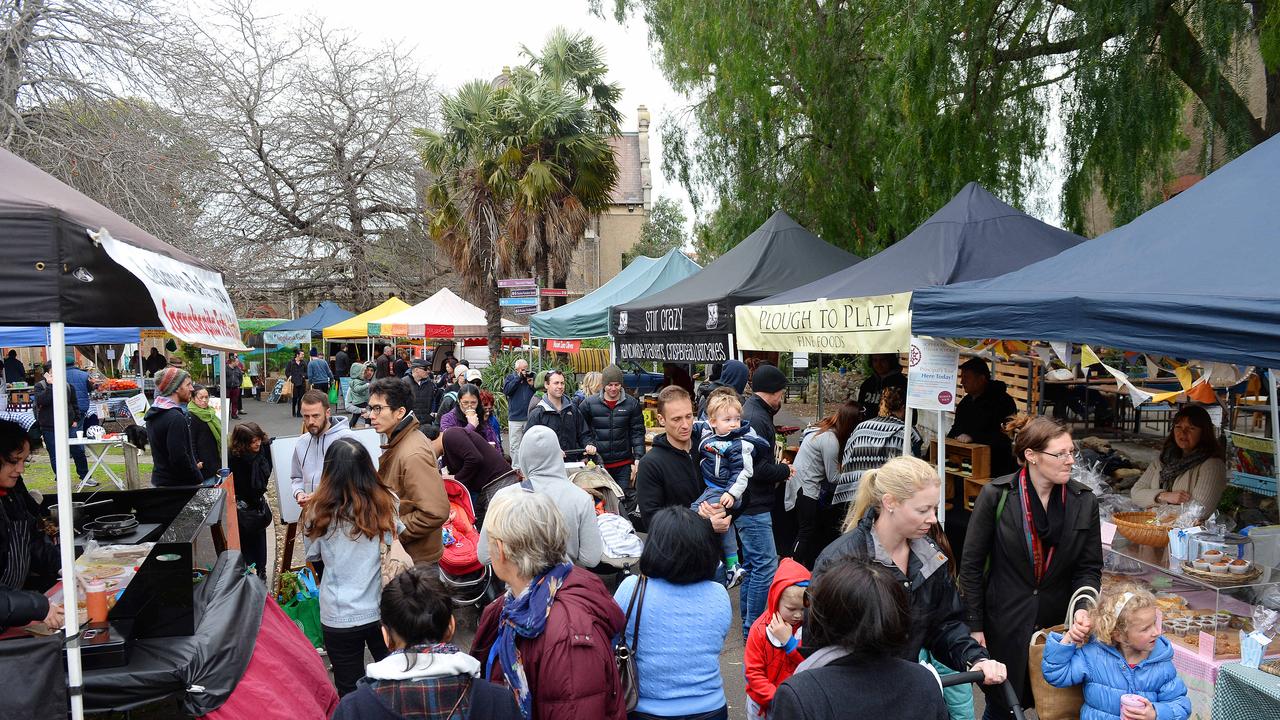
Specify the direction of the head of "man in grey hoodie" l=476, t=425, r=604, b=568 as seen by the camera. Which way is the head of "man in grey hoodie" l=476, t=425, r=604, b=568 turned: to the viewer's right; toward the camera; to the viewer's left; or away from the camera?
away from the camera

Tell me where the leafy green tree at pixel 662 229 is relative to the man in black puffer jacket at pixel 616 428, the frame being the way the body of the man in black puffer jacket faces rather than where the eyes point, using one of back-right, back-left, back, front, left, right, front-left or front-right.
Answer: back

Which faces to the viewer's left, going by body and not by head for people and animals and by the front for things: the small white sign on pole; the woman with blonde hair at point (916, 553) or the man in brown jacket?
the man in brown jacket

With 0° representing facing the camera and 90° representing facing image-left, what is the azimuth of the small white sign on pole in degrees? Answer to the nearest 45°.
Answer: approximately 0°

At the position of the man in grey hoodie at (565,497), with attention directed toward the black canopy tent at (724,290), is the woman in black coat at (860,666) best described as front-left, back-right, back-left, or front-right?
back-right

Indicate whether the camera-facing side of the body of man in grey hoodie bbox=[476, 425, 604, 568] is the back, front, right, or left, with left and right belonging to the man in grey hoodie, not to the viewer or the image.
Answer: back

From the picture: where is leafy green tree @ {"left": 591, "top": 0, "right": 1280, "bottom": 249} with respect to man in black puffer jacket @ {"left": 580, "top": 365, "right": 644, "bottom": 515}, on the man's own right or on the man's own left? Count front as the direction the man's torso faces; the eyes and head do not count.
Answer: on the man's own left

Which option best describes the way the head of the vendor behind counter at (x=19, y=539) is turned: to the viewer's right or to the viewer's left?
to the viewer's right

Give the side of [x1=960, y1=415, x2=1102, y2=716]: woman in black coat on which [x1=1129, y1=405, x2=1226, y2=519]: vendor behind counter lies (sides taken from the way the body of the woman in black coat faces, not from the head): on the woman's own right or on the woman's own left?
on the woman's own left

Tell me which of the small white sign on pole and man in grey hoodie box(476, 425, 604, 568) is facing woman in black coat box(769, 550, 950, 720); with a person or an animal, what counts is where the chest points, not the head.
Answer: the small white sign on pole

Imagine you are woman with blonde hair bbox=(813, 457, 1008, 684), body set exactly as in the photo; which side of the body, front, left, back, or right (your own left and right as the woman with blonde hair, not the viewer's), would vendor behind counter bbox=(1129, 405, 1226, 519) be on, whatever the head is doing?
left

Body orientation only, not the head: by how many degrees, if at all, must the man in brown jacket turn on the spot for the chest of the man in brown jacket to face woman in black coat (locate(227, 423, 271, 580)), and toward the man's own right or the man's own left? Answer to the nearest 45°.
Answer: approximately 45° to the man's own right

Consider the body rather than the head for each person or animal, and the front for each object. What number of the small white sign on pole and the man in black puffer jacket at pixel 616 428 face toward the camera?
2
